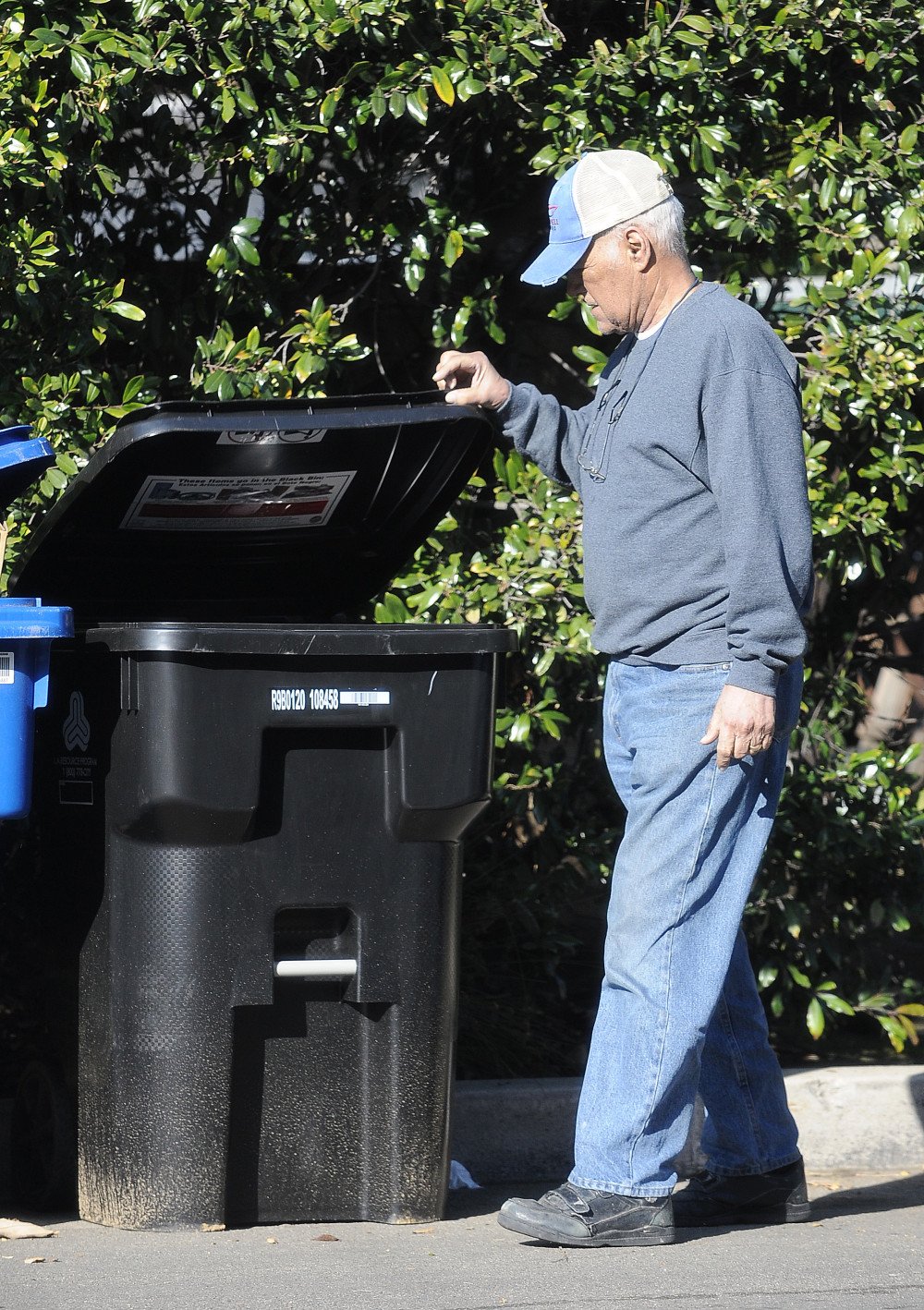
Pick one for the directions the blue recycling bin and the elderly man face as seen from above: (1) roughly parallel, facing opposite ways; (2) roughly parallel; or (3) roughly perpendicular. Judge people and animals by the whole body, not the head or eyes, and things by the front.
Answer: roughly perpendicular

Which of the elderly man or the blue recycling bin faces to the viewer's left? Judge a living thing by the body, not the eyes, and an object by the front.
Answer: the elderly man

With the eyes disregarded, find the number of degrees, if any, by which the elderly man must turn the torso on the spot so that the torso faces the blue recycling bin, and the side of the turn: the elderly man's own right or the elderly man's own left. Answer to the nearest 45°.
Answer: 0° — they already face it

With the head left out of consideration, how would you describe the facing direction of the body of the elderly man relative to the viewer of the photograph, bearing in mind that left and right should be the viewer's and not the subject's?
facing to the left of the viewer

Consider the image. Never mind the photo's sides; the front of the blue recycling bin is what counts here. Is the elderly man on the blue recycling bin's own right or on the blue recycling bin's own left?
on the blue recycling bin's own left

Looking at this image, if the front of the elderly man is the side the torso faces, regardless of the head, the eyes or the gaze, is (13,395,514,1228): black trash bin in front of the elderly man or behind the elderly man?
in front

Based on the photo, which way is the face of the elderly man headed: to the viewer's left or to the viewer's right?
to the viewer's left

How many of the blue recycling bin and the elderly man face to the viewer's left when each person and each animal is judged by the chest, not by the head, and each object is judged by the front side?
1
